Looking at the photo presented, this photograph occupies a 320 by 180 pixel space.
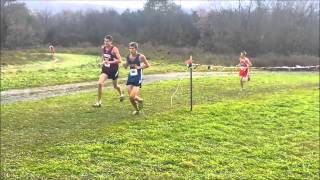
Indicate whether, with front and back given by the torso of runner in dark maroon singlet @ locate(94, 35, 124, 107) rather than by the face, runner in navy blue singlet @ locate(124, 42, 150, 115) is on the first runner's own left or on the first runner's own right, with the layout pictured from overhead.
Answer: on the first runner's own left

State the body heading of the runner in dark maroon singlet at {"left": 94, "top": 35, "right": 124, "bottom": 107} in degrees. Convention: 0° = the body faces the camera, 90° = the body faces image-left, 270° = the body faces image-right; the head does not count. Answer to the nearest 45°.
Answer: approximately 45°
